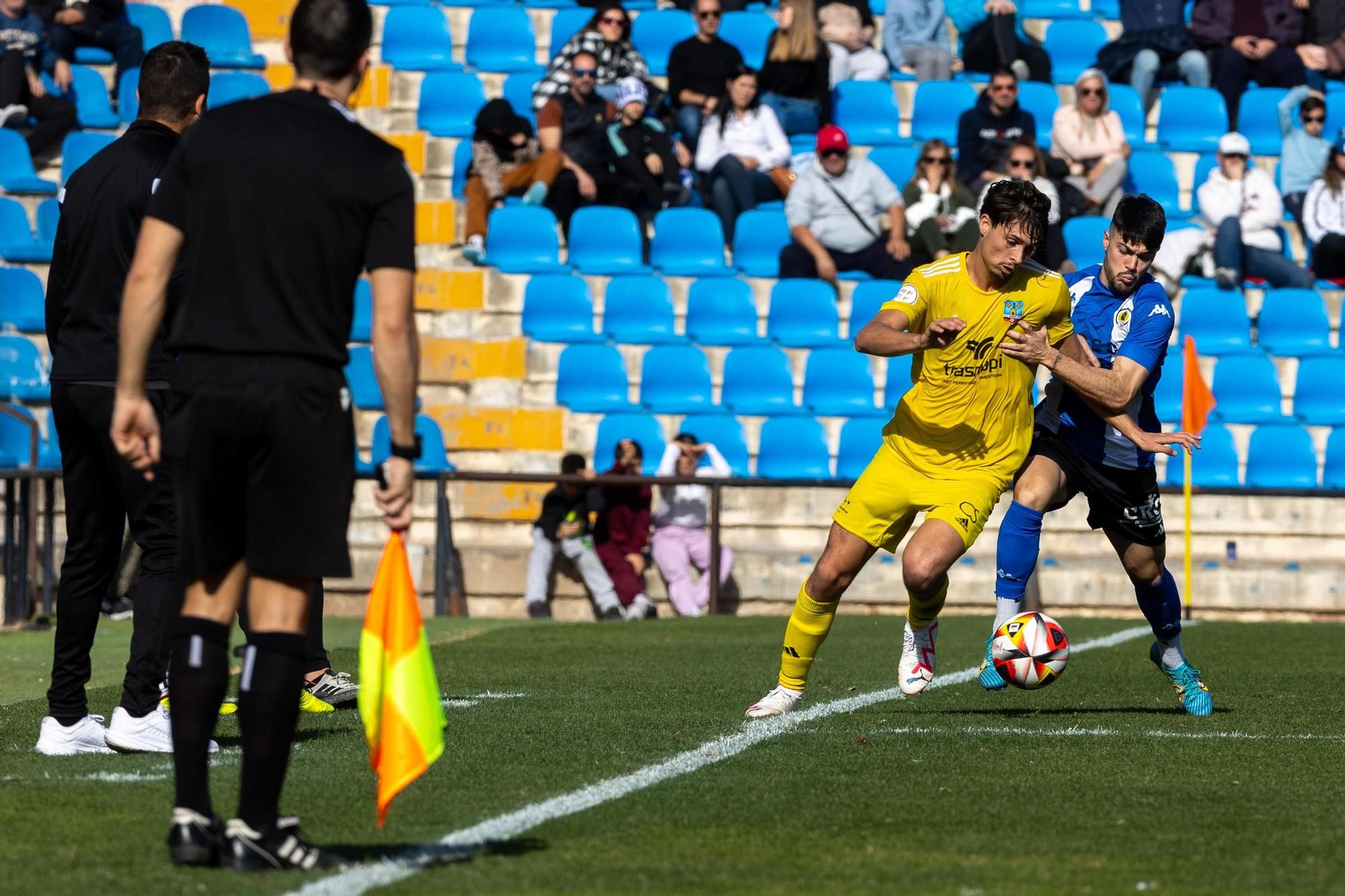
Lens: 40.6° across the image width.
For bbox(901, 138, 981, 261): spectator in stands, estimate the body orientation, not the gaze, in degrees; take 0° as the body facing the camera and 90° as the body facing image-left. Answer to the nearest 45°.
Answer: approximately 0°

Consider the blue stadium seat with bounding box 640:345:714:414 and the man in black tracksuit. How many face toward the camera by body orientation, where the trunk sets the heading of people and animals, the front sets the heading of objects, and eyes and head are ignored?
1

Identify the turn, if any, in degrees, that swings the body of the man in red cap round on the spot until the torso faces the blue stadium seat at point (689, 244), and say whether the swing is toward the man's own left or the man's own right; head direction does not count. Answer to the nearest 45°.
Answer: approximately 90° to the man's own right

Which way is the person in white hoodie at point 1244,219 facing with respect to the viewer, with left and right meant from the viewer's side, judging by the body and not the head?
facing the viewer

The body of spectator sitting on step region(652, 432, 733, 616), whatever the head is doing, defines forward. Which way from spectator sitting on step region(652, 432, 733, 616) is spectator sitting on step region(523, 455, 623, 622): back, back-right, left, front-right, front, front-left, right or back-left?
right

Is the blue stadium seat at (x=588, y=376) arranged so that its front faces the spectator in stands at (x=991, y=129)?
no

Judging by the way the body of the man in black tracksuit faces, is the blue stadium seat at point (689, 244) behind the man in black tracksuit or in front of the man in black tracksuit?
in front

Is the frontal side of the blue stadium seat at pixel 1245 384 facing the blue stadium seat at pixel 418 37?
no

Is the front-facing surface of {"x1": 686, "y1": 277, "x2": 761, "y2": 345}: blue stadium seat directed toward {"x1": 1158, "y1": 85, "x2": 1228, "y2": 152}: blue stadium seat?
no

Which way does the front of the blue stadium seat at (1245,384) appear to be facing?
toward the camera

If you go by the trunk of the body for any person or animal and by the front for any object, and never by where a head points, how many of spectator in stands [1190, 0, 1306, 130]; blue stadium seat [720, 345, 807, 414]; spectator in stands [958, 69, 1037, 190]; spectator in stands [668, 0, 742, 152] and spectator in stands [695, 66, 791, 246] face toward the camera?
5

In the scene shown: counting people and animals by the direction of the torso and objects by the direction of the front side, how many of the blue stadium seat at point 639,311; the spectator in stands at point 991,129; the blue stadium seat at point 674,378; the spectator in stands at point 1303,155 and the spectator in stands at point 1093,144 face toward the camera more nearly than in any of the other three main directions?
5

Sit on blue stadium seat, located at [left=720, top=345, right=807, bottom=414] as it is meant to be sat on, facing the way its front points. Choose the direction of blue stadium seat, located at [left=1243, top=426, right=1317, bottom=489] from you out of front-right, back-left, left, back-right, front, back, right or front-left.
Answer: left

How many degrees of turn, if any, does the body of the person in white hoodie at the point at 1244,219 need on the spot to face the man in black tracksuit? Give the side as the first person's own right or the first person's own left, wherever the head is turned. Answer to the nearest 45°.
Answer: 0° — they already face them

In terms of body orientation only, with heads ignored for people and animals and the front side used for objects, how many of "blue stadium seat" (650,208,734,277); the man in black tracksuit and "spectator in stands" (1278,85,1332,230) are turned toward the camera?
2

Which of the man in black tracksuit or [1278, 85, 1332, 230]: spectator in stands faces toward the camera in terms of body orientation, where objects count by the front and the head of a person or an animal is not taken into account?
the spectator in stands

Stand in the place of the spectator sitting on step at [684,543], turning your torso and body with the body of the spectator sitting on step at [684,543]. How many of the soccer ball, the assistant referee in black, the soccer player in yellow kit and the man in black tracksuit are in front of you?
4

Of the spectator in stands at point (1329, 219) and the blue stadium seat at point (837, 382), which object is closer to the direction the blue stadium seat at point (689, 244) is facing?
the blue stadium seat

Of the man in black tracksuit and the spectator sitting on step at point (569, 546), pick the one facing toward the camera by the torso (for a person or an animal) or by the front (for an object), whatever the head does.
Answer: the spectator sitting on step
